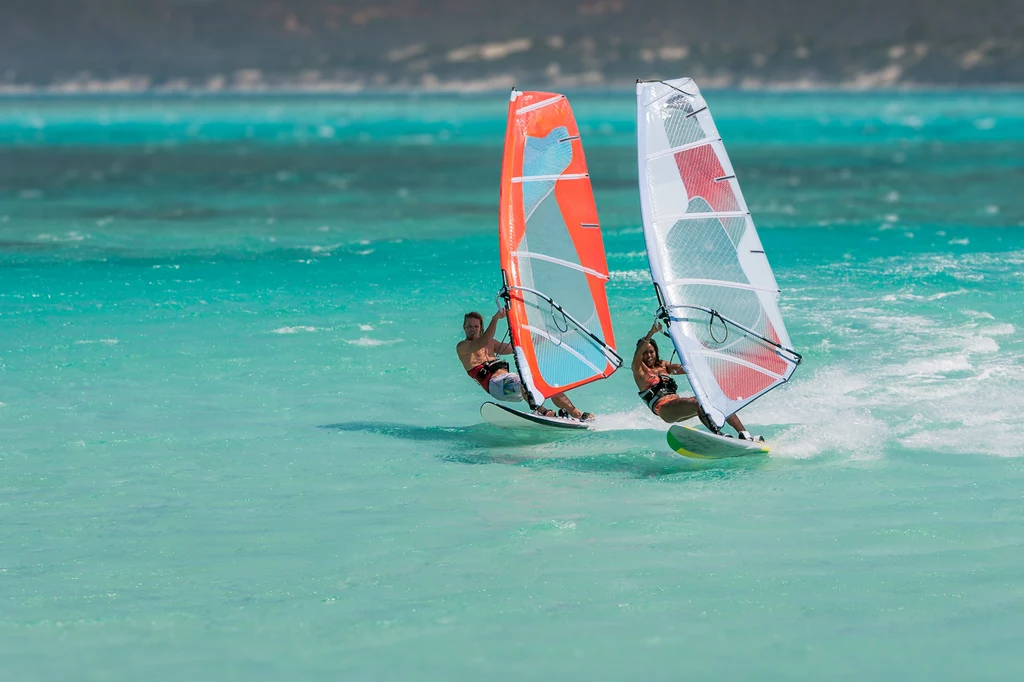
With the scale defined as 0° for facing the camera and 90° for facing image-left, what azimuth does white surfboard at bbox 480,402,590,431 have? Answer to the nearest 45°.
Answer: approximately 90°

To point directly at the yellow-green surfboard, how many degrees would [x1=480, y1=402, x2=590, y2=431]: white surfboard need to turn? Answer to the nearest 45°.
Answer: approximately 135° to its left

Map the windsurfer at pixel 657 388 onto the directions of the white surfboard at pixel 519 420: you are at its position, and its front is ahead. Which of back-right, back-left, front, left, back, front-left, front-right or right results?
back-left
